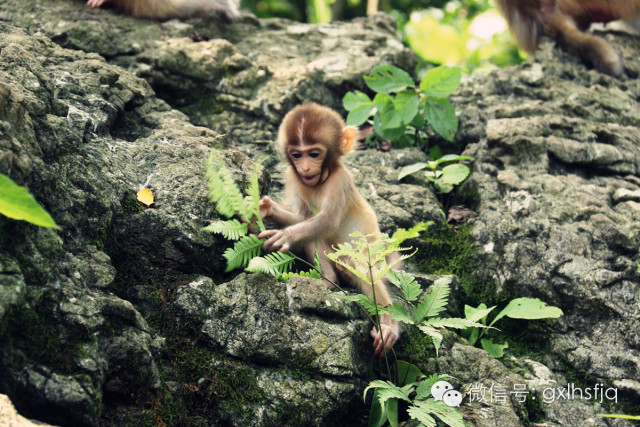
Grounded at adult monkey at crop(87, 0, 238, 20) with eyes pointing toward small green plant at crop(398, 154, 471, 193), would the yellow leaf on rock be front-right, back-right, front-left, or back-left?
front-right

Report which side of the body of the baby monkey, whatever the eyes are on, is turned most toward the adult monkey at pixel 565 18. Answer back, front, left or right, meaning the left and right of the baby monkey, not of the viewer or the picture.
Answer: back

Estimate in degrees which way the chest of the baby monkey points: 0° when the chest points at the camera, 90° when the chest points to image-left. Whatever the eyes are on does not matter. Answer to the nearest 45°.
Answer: approximately 45°

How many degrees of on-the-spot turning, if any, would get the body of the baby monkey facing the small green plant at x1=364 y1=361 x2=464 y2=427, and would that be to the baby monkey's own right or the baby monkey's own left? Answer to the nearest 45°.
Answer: approximately 45° to the baby monkey's own left

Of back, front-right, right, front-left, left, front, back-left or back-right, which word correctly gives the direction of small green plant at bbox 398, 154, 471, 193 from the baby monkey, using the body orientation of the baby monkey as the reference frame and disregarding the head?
back

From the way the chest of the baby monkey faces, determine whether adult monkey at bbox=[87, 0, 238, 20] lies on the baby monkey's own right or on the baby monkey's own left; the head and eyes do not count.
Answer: on the baby monkey's own right

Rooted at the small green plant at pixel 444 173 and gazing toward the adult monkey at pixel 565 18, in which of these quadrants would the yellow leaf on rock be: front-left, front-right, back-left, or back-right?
back-left

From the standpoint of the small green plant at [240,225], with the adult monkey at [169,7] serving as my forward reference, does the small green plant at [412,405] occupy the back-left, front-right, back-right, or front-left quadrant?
back-right

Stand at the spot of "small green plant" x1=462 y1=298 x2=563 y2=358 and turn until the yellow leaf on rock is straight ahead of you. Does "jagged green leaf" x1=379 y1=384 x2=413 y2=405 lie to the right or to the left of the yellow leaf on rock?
left

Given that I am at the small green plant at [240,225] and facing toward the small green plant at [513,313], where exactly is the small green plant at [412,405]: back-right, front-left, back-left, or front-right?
front-right
